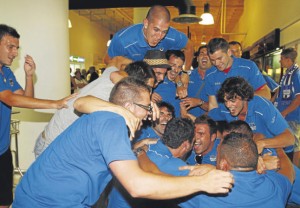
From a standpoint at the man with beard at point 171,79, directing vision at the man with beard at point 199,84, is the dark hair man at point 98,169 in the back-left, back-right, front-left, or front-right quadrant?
back-right

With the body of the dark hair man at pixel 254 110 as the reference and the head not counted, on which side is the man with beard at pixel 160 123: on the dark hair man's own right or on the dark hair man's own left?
on the dark hair man's own right

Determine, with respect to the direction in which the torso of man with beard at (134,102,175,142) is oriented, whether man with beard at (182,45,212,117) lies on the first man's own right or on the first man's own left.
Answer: on the first man's own left

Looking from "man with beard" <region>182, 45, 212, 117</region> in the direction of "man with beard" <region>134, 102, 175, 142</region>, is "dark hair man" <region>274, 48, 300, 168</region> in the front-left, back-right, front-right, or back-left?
back-left

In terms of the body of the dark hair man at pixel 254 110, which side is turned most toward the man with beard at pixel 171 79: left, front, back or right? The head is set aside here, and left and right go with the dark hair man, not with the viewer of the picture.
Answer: right

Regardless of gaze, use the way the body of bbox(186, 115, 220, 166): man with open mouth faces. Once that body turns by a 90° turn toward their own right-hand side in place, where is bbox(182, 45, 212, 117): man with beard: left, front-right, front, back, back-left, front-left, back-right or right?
front-right

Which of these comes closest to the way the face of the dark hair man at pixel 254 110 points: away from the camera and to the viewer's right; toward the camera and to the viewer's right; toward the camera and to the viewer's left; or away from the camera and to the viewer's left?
toward the camera and to the viewer's left

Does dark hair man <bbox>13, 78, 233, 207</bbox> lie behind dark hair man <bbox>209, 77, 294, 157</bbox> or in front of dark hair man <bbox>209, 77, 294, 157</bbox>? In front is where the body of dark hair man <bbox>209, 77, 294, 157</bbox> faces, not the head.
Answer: in front

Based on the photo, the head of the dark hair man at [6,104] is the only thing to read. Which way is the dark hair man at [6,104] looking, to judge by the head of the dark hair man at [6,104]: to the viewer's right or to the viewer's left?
to the viewer's right

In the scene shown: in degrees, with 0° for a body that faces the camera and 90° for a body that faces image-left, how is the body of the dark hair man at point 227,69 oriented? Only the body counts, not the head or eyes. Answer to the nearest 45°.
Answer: approximately 45°
